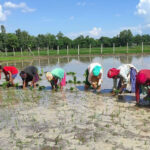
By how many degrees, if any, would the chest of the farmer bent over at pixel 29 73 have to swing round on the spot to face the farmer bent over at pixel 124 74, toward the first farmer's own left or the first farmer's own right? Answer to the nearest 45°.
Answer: approximately 90° to the first farmer's own left

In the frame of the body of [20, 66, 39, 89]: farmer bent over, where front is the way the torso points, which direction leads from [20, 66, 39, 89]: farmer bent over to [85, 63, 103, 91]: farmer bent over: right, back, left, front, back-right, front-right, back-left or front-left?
left

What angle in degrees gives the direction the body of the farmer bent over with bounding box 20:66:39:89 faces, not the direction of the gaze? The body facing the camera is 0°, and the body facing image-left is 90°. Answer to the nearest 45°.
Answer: approximately 45°

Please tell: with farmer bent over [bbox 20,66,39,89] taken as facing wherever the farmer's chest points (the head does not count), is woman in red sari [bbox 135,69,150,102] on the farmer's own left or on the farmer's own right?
on the farmer's own left
